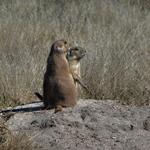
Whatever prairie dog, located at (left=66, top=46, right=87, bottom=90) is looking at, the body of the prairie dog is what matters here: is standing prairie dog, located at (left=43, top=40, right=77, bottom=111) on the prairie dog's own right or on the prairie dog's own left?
on the prairie dog's own right
